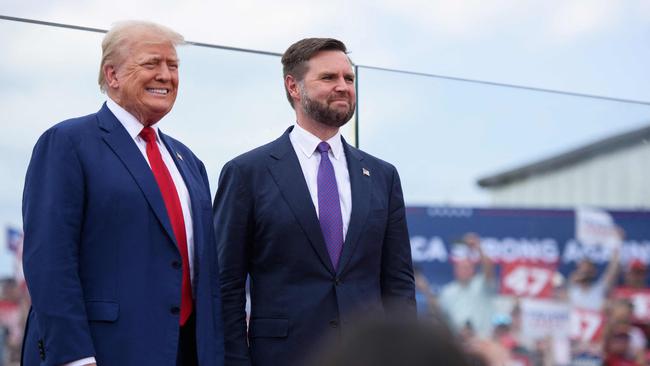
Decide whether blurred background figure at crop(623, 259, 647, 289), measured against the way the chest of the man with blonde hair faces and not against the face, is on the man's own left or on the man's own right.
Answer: on the man's own left

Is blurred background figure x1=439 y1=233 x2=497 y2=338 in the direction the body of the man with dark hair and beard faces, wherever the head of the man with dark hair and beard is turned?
no

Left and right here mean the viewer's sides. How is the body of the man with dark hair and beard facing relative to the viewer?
facing the viewer and to the right of the viewer

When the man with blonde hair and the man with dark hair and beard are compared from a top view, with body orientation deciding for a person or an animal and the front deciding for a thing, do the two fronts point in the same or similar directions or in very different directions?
same or similar directions

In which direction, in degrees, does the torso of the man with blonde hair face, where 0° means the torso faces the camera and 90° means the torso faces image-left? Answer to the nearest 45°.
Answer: approximately 315°

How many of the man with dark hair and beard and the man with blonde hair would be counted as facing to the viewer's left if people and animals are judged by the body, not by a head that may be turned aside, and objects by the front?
0

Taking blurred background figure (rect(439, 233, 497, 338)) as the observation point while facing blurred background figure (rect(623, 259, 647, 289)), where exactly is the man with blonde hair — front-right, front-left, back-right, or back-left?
back-right

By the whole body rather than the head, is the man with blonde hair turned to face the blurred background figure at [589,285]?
no

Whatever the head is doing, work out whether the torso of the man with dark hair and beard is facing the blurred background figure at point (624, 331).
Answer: no

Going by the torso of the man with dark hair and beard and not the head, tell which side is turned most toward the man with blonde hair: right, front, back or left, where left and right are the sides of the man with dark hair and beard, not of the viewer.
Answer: right

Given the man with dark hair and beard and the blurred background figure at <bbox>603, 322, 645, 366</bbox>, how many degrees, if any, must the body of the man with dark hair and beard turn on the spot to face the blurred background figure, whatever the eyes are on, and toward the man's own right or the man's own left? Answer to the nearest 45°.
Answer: approximately 90° to the man's own left

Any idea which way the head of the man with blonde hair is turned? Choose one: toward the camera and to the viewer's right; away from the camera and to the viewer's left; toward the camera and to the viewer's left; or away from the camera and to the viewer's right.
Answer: toward the camera and to the viewer's right

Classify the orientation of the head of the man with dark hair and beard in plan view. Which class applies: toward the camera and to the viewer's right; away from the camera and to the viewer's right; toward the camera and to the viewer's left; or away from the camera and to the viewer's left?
toward the camera and to the viewer's right

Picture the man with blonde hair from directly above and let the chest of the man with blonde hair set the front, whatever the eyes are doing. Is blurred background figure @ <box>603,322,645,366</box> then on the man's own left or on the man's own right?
on the man's own left

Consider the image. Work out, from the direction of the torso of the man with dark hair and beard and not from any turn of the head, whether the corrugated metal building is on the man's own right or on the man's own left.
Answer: on the man's own left

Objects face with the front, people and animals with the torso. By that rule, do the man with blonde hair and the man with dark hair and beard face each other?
no
